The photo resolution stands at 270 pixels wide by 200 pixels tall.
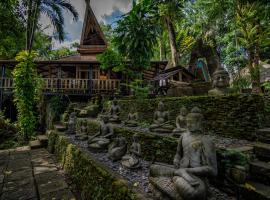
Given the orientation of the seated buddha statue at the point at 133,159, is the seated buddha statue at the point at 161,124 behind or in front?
behind

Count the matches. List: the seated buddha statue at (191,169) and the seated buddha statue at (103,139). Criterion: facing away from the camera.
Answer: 0

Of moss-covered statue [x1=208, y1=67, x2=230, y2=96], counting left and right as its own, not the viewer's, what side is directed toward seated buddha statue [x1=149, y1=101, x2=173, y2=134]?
front

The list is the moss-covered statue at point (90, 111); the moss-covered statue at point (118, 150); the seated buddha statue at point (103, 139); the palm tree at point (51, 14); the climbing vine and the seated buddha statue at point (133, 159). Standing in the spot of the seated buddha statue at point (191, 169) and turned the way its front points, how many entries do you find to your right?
6

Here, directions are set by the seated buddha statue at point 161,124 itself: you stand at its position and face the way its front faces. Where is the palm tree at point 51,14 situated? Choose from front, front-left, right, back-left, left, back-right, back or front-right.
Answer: back-right

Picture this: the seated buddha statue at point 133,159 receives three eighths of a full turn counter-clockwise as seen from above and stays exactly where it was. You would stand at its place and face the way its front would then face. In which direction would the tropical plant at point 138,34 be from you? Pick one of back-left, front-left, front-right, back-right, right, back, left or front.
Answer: left

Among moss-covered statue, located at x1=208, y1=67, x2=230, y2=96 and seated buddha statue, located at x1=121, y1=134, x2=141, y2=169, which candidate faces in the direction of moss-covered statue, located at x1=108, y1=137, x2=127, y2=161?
moss-covered statue, located at x1=208, y1=67, x2=230, y2=96

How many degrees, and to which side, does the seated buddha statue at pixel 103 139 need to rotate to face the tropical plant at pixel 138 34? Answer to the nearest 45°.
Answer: approximately 135° to its right

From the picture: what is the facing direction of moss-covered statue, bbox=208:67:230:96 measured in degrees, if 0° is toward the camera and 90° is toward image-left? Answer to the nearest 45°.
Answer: approximately 45°

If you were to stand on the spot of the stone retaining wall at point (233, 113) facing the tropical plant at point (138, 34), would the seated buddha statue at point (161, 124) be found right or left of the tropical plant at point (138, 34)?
left

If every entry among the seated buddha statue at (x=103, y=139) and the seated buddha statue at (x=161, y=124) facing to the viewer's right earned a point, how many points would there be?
0

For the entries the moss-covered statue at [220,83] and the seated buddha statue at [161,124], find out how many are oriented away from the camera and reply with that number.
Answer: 0

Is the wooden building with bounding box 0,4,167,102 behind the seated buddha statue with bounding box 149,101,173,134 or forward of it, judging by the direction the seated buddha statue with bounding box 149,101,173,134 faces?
behind
